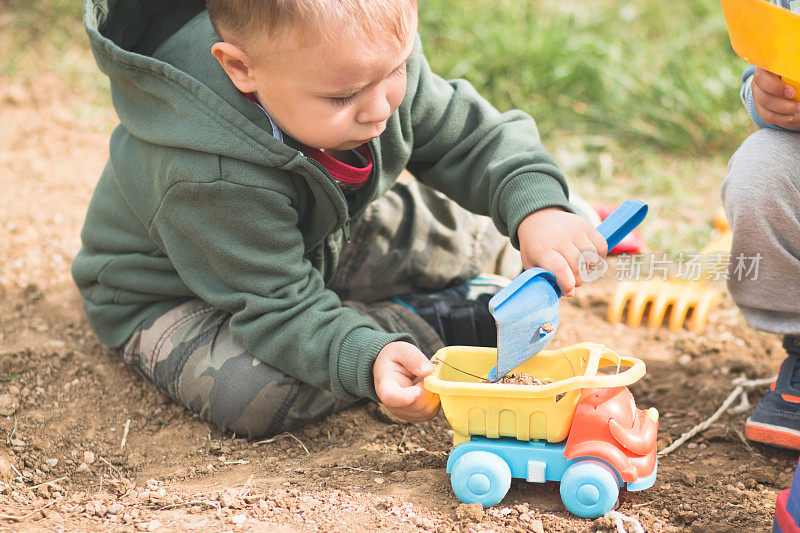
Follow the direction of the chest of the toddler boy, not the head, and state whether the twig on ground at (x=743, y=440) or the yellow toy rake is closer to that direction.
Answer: the twig on ground

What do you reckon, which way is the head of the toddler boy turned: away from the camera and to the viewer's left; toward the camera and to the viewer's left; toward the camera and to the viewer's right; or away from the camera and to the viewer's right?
toward the camera and to the viewer's right

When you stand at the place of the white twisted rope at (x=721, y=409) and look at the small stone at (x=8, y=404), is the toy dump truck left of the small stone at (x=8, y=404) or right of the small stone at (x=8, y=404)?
left

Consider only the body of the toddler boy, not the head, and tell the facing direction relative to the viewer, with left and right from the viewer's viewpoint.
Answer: facing the viewer and to the right of the viewer

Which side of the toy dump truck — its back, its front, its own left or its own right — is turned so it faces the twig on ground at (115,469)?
back

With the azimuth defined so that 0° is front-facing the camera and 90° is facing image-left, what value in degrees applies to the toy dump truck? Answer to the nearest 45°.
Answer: approximately 270°
